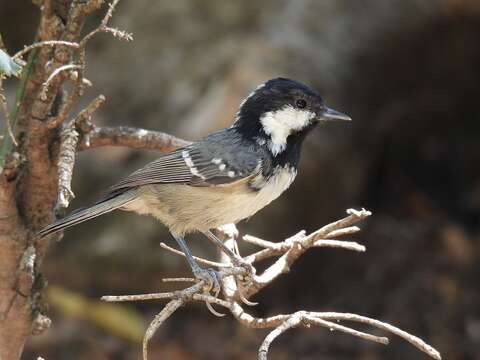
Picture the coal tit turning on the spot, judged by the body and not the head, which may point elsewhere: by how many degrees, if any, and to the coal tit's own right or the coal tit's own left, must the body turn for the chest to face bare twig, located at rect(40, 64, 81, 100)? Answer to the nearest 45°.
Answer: approximately 135° to the coal tit's own right

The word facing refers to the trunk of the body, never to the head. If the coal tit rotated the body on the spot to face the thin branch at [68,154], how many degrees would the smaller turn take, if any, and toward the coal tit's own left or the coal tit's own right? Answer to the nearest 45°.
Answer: approximately 135° to the coal tit's own right

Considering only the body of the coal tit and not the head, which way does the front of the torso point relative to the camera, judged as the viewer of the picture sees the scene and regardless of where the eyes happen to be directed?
to the viewer's right
